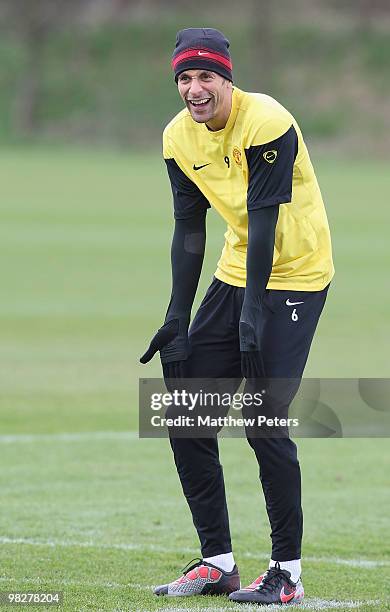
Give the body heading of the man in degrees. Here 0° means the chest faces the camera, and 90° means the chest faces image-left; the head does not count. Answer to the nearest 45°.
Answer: approximately 45°
